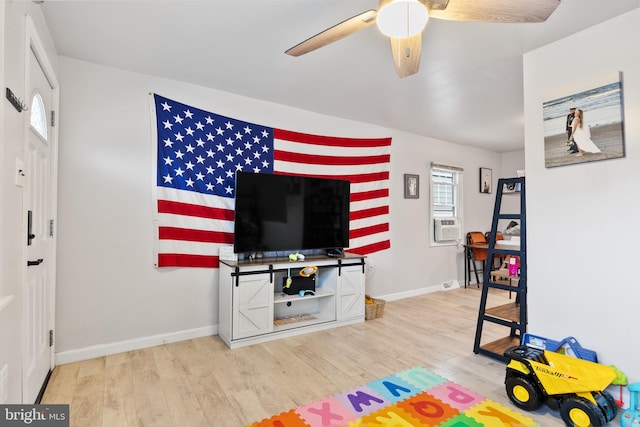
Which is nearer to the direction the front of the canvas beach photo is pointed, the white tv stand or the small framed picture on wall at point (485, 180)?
the white tv stand

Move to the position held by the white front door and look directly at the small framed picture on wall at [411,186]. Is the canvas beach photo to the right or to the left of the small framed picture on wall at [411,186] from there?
right

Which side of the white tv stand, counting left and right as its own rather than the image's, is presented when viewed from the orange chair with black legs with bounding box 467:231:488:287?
left

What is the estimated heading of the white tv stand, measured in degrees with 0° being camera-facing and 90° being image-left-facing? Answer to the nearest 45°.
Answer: approximately 315°

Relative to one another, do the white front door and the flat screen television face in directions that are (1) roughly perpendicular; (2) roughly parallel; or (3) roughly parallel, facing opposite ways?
roughly perpendicular

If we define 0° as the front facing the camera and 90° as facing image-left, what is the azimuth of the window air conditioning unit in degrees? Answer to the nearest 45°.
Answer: approximately 315°

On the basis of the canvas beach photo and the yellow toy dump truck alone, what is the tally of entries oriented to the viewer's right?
0

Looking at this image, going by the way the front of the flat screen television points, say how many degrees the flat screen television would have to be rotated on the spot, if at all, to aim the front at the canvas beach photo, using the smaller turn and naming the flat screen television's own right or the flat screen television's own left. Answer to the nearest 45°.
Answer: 0° — it already faces it

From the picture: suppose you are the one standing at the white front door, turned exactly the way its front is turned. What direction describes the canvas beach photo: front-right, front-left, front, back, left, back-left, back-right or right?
front-right

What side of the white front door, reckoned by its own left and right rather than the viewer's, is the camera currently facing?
right

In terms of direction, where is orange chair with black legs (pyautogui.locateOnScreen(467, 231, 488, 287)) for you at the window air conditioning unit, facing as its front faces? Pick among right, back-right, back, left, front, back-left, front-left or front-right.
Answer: left

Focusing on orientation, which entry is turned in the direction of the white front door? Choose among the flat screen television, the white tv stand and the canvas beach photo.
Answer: the canvas beach photo

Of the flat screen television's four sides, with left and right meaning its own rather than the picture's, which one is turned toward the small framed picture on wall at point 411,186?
left

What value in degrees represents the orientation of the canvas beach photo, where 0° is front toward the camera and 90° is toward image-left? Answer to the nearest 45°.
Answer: approximately 45°

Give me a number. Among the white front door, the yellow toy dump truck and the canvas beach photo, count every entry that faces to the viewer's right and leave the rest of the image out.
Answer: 1
